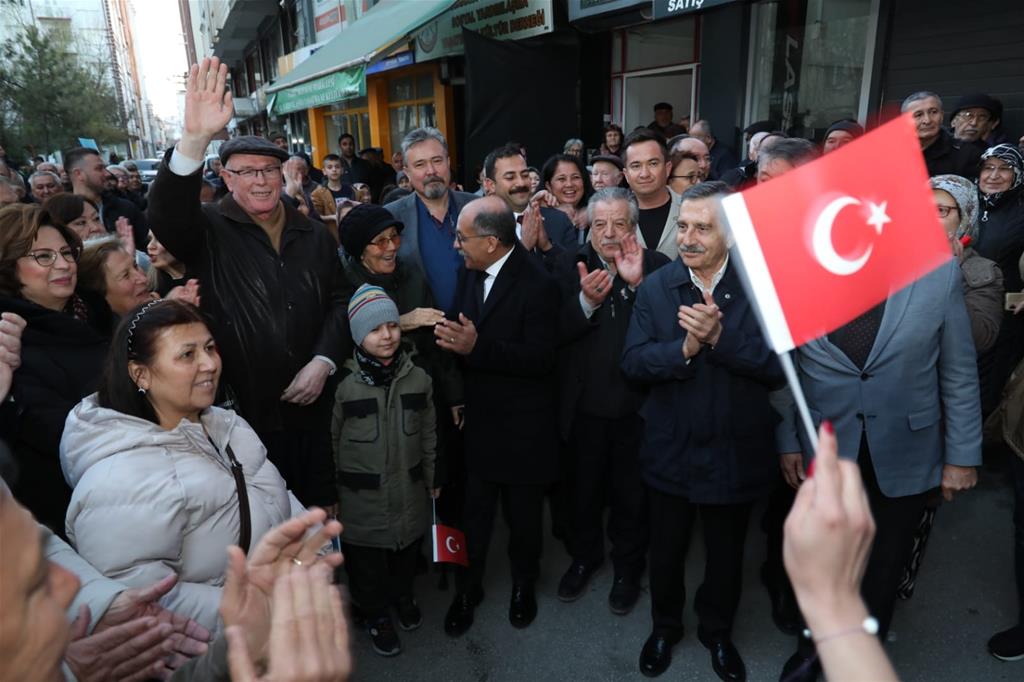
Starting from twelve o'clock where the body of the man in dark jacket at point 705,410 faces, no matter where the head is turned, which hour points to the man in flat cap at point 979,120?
The man in flat cap is roughly at 7 o'clock from the man in dark jacket.

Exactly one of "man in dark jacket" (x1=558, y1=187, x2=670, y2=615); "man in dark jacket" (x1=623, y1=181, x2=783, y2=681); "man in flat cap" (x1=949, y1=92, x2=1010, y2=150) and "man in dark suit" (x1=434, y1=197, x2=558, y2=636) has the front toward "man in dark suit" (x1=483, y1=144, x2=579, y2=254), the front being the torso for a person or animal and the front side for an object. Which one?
the man in flat cap

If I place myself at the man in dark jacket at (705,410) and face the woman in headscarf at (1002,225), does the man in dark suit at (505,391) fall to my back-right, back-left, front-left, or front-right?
back-left

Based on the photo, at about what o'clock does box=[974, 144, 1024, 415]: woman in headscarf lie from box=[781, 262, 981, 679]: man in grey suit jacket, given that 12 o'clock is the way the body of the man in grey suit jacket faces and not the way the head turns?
The woman in headscarf is roughly at 7 o'clock from the man in grey suit jacket.

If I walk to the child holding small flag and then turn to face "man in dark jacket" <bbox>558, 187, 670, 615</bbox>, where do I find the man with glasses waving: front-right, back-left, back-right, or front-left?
back-left

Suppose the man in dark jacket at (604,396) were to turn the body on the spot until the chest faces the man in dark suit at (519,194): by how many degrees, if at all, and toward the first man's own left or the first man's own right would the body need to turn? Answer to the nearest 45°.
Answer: approximately 135° to the first man's own right

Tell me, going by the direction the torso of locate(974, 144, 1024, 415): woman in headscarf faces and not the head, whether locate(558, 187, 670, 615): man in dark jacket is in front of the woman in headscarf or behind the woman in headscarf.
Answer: in front

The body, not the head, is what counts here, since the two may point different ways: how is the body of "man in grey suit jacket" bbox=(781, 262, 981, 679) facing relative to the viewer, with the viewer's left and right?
facing the viewer and to the left of the viewer

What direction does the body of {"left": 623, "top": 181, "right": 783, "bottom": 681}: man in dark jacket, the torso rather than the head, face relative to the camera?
toward the camera

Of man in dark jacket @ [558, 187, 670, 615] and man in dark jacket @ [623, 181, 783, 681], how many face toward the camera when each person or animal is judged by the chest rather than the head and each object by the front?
2

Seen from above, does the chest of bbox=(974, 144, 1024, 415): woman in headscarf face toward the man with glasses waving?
yes

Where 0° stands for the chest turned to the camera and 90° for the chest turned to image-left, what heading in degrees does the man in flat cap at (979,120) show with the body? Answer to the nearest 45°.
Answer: approximately 45°

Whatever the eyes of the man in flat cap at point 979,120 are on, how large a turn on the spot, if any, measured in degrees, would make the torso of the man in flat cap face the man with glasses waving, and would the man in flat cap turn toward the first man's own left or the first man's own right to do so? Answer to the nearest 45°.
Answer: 0° — they already face them

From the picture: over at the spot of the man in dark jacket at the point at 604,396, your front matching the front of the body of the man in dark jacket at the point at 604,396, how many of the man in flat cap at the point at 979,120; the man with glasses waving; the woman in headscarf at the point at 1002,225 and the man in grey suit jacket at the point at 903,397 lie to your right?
1

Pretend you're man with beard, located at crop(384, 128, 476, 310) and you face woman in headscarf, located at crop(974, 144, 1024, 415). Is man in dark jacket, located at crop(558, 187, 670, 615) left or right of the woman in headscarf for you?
right

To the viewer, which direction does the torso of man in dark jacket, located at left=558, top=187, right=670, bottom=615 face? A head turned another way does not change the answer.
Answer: toward the camera

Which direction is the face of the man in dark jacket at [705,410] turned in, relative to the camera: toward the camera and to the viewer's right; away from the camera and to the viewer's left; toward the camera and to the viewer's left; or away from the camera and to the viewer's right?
toward the camera and to the viewer's left
